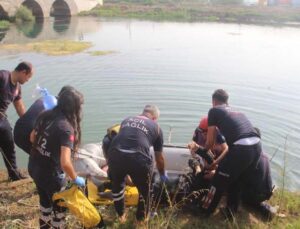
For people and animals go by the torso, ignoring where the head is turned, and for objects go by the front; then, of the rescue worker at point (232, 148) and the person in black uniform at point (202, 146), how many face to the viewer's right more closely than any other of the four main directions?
0

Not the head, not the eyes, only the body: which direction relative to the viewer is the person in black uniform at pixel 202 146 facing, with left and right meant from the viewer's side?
facing the viewer and to the left of the viewer

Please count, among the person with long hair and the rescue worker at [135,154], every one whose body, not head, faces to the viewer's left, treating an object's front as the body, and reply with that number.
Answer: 0

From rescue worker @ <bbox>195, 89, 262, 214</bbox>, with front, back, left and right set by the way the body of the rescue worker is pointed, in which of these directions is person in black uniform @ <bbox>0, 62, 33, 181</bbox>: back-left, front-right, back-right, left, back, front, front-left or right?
front-left

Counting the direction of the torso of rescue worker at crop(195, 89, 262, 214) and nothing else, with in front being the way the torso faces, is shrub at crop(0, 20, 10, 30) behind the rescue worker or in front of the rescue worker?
in front

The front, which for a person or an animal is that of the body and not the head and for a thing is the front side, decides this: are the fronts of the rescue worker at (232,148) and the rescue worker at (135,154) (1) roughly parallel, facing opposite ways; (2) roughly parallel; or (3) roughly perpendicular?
roughly perpendicular

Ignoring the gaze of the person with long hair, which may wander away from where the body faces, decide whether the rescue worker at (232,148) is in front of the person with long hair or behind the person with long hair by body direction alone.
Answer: in front

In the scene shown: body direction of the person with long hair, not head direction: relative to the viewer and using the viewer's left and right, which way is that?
facing away from the viewer and to the right of the viewer

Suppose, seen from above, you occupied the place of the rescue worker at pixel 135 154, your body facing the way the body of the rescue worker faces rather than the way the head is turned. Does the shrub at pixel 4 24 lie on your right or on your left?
on your left

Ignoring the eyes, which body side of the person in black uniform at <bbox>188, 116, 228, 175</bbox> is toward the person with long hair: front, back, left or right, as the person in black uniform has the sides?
front

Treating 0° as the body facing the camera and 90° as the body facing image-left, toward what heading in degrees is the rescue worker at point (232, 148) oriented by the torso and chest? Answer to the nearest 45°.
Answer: approximately 135°

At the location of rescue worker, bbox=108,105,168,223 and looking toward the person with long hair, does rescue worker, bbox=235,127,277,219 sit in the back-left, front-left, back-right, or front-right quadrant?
back-left
